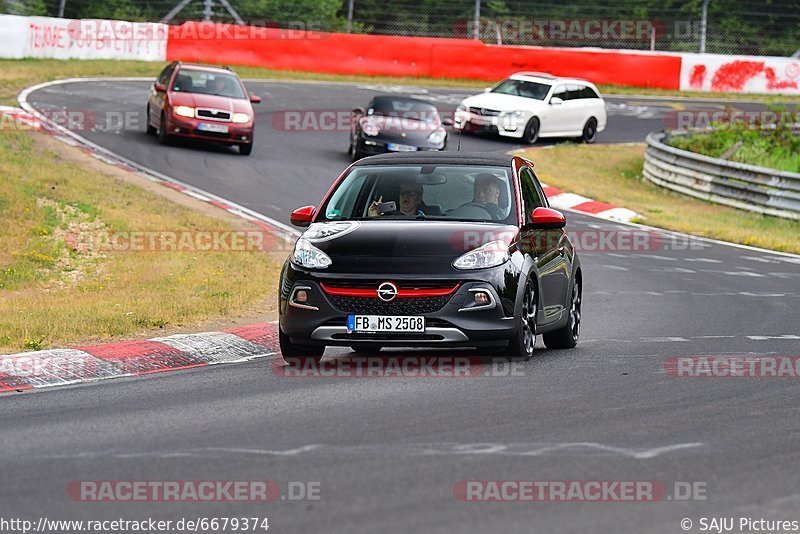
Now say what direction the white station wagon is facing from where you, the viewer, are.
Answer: facing the viewer and to the left of the viewer

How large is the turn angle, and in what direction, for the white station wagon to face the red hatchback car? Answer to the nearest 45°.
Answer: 0° — it already faces it

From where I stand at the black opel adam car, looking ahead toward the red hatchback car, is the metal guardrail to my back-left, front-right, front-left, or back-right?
front-right

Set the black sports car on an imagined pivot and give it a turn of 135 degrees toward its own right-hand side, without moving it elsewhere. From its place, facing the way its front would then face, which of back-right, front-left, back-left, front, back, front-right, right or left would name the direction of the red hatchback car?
front-left

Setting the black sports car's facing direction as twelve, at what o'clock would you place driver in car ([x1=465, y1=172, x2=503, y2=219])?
The driver in car is roughly at 12 o'clock from the black sports car.

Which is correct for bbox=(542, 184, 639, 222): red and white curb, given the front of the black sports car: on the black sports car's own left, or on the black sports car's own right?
on the black sports car's own left

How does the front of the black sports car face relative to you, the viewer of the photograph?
facing the viewer

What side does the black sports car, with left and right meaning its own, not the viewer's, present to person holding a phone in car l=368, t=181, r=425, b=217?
front

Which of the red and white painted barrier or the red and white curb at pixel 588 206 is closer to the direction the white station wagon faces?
the red and white curb

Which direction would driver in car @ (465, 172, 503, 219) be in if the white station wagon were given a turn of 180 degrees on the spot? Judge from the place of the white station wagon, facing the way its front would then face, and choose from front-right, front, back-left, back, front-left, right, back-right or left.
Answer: back-right

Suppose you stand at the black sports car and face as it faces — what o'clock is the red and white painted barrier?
The red and white painted barrier is roughly at 6 o'clock from the black sports car.

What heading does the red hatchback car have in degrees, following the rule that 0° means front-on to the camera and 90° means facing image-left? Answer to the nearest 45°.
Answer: approximately 315°
